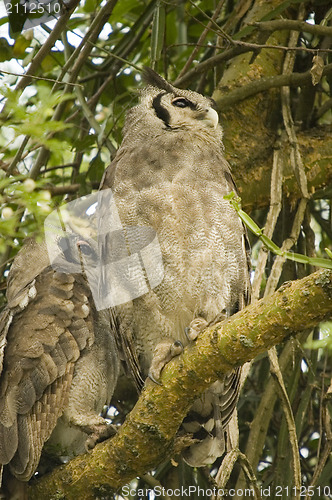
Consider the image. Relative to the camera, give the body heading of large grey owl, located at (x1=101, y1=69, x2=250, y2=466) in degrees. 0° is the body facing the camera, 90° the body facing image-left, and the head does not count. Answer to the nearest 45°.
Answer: approximately 315°

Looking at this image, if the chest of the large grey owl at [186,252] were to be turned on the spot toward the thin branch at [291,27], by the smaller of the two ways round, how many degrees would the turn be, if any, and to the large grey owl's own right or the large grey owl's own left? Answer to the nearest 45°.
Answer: approximately 90° to the large grey owl's own left
